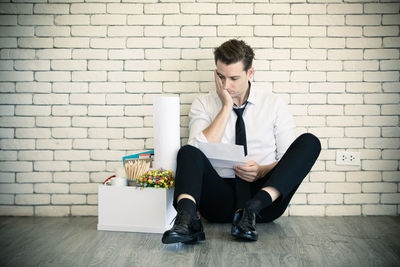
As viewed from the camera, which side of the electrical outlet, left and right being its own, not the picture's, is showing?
front

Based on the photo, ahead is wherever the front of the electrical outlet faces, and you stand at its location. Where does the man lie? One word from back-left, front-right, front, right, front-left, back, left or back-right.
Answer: front-right

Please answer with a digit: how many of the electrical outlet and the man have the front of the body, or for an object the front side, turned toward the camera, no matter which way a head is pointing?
2

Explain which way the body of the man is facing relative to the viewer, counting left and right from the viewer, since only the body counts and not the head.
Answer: facing the viewer
